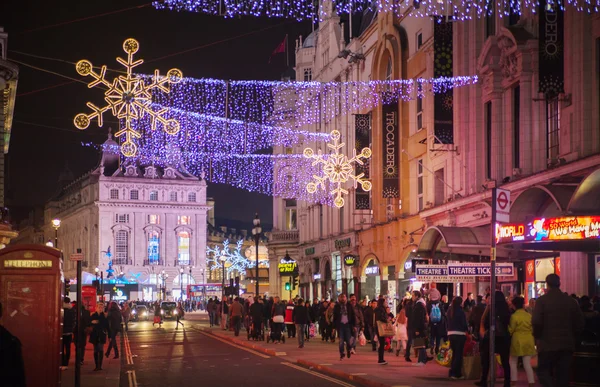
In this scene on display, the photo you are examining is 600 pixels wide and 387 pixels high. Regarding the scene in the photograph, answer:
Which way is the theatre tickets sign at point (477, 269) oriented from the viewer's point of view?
toward the camera

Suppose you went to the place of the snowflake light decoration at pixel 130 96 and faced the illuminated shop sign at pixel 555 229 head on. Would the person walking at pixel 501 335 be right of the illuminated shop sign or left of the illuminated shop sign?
right

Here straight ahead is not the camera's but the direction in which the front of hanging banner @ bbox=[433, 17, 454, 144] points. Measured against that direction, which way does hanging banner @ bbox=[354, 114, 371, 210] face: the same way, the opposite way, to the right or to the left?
the same way

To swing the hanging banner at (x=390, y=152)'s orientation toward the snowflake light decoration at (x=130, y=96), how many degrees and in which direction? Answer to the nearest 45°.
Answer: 0° — it already faces it

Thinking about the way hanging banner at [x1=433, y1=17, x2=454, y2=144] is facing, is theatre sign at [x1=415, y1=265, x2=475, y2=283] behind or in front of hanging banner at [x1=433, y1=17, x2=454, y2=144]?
in front

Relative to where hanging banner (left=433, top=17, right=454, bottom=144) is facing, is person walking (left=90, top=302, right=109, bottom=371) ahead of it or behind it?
ahead

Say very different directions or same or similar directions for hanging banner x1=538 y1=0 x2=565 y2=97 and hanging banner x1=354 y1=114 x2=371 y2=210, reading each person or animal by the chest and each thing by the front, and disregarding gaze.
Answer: same or similar directions

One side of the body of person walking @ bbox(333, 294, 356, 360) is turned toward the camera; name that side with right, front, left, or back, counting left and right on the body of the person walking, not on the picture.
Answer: front
